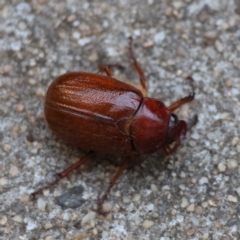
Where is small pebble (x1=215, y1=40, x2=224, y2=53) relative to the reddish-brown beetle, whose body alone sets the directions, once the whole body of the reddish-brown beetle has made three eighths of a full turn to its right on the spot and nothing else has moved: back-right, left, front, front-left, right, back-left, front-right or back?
back

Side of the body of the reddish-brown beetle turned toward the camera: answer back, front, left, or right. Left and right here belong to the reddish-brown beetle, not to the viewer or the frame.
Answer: right

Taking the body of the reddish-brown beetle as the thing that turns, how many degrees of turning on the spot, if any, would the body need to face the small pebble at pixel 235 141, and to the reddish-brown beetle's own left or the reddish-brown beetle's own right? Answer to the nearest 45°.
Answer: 0° — it already faces it

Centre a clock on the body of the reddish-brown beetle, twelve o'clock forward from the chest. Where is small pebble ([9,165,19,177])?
The small pebble is roughly at 6 o'clock from the reddish-brown beetle.

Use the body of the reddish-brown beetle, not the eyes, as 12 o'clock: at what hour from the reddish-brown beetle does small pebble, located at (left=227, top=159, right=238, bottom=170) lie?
The small pebble is roughly at 12 o'clock from the reddish-brown beetle.

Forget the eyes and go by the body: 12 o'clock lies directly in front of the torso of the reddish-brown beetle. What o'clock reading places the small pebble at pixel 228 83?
The small pebble is roughly at 11 o'clock from the reddish-brown beetle.

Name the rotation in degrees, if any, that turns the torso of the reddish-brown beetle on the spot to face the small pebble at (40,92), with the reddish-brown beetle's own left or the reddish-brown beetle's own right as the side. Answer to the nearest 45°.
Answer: approximately 135° to the reddish-brown beetle's own left

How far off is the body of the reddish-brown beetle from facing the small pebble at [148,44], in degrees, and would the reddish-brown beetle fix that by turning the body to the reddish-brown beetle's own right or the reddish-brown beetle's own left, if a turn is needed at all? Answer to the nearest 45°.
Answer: approximately 90° to the reddish-brown beetle's own left

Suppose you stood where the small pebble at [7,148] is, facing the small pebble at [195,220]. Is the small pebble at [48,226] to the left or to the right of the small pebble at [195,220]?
right

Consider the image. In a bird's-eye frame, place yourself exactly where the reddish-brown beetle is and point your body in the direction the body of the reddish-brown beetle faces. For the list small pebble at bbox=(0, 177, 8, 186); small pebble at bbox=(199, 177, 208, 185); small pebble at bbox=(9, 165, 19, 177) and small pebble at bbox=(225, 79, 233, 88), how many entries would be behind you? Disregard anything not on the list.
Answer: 2

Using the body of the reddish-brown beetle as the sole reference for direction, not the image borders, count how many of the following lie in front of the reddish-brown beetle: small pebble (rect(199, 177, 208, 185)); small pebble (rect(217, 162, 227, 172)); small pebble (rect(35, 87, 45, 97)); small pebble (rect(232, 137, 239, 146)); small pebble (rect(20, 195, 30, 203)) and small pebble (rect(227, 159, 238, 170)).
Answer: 4

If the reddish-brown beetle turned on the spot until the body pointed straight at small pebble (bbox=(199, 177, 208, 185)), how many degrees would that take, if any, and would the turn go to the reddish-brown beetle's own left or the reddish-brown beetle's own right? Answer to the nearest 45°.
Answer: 0° — it already faces it

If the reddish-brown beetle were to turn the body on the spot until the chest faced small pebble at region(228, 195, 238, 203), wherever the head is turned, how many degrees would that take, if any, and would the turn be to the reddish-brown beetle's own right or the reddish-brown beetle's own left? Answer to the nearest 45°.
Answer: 0° — it already faces it

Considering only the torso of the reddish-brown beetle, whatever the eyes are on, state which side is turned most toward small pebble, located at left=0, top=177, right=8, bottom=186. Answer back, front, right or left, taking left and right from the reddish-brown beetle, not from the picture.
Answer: back
